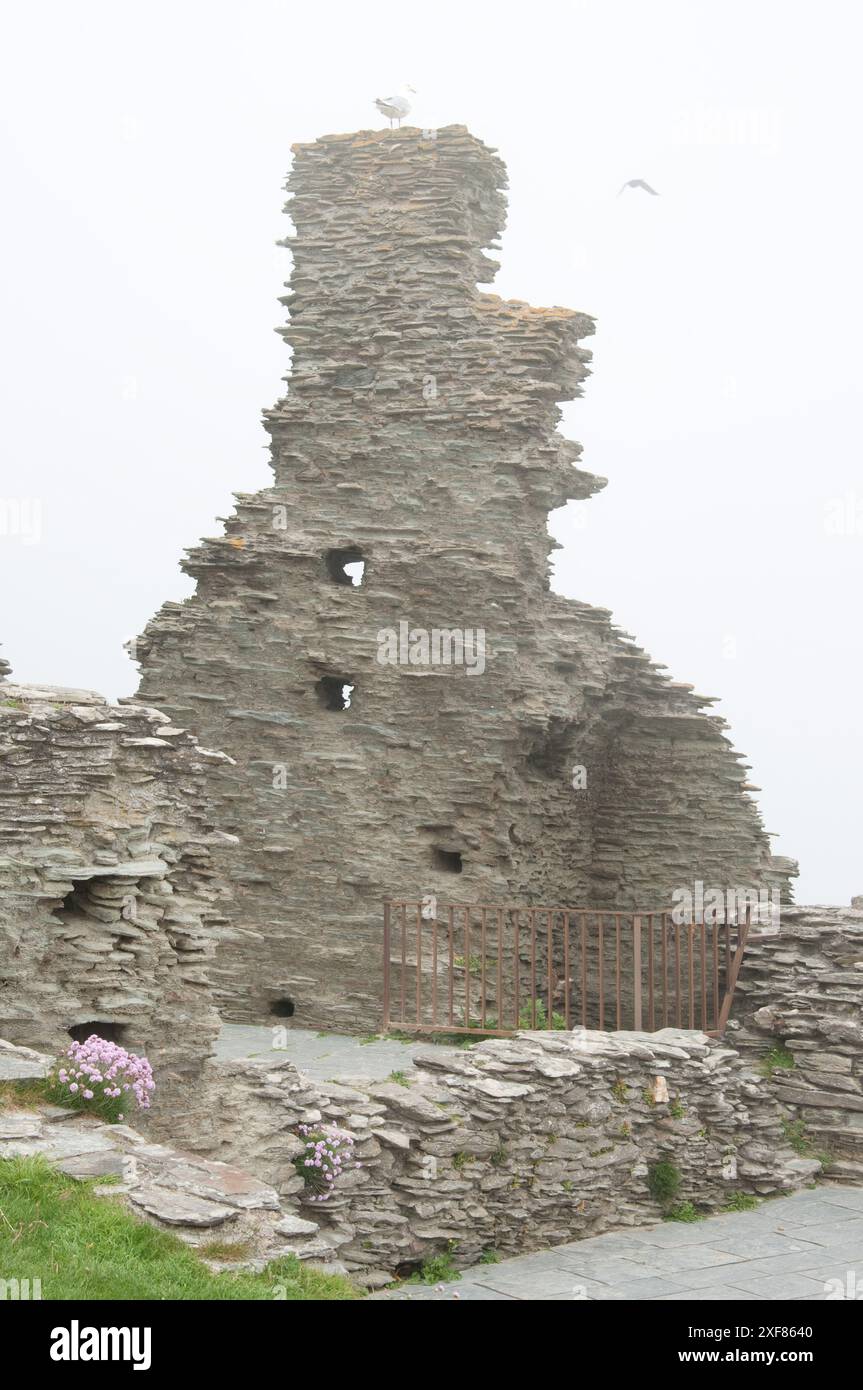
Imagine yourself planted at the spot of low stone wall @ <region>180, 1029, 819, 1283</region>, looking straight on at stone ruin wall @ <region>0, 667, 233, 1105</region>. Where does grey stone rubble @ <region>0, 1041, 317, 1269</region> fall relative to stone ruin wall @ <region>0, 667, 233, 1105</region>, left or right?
left

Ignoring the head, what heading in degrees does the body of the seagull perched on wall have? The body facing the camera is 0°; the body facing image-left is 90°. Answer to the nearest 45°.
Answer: approximately 270°
